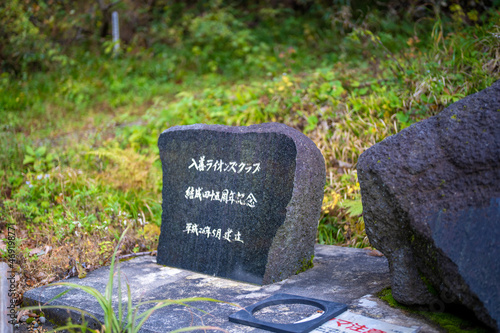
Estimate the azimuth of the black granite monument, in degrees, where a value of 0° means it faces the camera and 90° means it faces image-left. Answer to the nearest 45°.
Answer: approximately 45°

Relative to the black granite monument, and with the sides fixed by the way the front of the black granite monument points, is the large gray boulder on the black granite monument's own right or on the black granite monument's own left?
on the black granite monument's own left

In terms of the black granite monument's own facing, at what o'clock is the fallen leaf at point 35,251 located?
The fallen leaf is roughly at 2 o'clock from the black granite monument.
